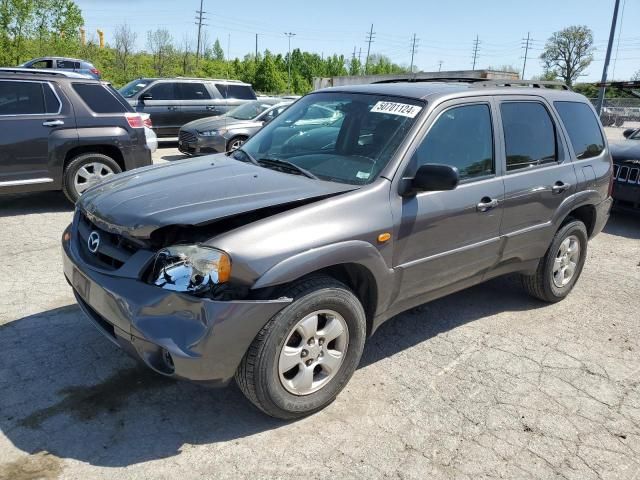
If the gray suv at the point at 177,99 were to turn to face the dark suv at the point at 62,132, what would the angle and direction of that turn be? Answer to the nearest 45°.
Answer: approximately 45° to its left

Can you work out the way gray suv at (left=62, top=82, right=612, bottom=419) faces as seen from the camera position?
facing the viewer and to the left of the viewer

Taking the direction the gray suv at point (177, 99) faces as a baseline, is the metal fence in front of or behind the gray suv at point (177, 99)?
behind

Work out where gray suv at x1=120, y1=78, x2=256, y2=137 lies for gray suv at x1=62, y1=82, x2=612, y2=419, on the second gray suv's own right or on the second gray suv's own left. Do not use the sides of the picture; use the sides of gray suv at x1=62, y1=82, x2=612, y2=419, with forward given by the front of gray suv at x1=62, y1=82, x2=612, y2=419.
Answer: on the second gray suv's own right

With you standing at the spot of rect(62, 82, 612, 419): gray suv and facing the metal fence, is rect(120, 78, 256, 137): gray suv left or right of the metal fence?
left

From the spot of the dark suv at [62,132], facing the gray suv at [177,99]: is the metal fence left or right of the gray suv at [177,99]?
right

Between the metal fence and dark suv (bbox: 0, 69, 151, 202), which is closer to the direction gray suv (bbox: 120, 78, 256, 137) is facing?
the dark suv

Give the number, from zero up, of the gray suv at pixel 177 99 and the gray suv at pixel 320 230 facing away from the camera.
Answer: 0

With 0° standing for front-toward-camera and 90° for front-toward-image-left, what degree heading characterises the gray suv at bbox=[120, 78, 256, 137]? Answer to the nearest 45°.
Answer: approximately 45°
